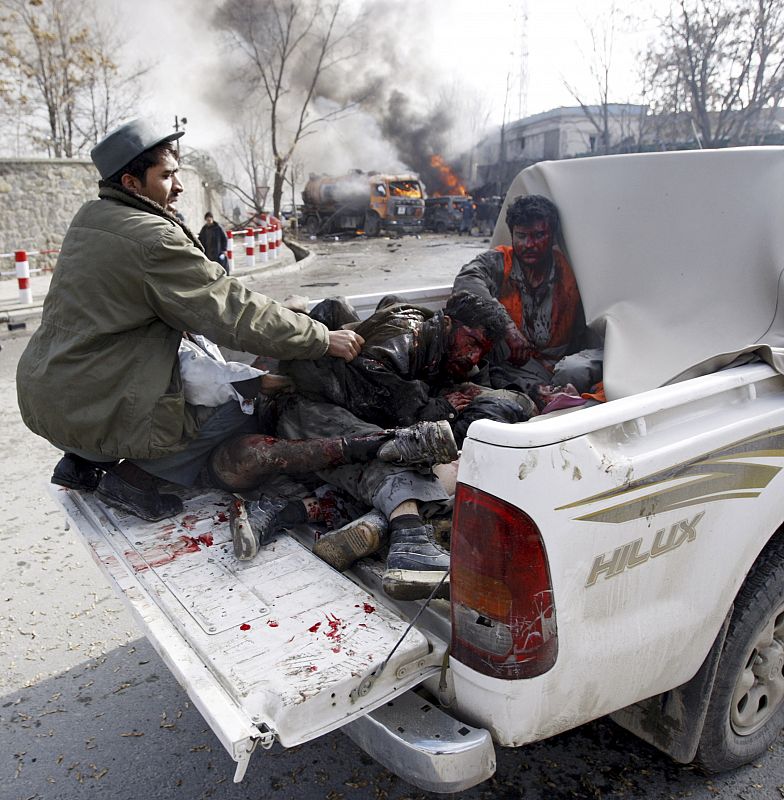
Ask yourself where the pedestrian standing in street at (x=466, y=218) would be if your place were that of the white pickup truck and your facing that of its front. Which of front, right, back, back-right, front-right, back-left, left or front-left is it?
front-left

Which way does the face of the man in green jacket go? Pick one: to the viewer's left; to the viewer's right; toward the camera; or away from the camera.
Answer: to the viewer's right

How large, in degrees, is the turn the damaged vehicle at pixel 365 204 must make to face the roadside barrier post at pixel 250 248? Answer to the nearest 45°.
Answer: approximately 45° to its right

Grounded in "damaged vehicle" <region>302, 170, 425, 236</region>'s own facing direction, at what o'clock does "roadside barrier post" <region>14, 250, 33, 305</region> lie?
The roadside barrier post is roughly at 2 o'clock from the damaged vehicle.

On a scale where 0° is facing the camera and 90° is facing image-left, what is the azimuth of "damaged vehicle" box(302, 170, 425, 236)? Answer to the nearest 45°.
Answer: approximately 315°

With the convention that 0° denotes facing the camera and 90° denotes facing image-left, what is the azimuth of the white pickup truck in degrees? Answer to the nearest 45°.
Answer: approximately 225°

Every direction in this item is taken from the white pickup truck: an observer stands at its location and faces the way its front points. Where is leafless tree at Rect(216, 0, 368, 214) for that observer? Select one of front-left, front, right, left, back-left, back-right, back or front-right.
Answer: front-left

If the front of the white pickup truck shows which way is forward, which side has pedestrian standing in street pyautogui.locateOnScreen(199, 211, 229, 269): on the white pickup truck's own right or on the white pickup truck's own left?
on the white pickup truck's own left
